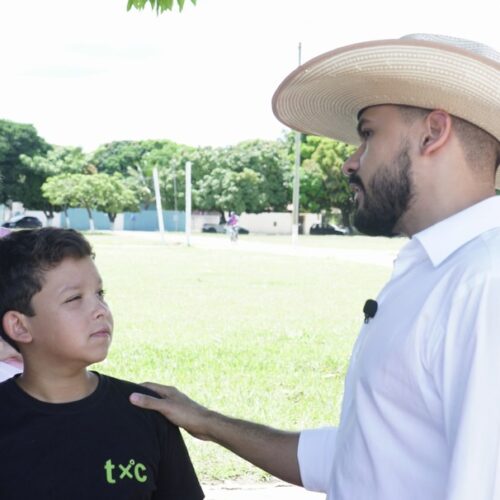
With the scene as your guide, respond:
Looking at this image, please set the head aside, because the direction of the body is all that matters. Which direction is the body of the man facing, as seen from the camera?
to the viewer's left

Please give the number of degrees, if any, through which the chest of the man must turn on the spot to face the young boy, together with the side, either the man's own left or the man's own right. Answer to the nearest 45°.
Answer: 0° — they already face them

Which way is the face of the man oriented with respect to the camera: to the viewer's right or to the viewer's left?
to the viewer's left

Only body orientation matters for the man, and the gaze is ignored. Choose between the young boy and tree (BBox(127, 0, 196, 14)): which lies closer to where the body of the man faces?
the young boy

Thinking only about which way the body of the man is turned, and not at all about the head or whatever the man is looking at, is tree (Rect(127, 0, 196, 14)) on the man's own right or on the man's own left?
on the man's own right
